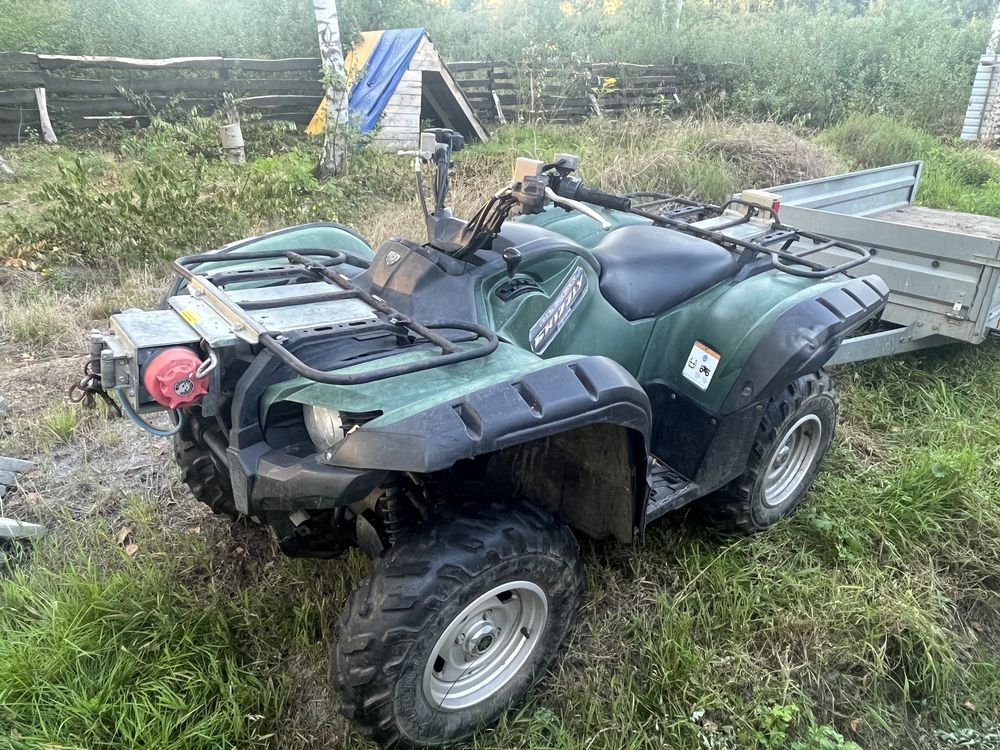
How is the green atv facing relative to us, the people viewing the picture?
facing the viewer and to the left of the viewer

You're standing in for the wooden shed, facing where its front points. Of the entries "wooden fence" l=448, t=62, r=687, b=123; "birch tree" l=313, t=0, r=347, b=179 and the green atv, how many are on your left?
1

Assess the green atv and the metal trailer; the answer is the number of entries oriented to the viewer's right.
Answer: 0

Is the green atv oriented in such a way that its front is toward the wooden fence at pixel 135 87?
no

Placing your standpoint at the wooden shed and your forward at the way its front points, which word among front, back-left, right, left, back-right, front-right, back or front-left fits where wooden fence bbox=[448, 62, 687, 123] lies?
left

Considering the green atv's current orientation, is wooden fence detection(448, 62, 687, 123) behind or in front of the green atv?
behind

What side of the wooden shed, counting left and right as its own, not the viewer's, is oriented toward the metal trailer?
front

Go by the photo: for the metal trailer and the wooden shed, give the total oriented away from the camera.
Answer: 0

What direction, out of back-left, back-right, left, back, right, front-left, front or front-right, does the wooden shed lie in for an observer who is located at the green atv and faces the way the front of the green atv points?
back-right

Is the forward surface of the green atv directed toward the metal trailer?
no

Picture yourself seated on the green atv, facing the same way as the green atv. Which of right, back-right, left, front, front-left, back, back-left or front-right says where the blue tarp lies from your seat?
back-right

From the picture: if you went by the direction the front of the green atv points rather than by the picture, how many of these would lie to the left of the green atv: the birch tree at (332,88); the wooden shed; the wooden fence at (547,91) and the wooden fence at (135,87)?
0

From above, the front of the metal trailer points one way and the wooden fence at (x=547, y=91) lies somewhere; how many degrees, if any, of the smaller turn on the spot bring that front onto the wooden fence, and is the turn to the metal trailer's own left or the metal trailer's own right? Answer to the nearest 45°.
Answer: approximately 90° to the metal trailer's own right

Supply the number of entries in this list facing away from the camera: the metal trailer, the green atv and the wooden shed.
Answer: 0

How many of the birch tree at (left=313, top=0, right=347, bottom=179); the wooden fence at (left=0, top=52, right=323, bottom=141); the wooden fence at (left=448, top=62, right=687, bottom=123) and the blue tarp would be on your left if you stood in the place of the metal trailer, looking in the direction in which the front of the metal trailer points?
0

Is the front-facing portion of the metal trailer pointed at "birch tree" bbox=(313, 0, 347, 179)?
no

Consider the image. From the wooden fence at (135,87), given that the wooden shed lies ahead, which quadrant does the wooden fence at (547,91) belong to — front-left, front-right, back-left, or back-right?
front-left

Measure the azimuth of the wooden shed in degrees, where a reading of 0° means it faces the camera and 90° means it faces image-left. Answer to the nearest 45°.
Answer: approximately 315°
